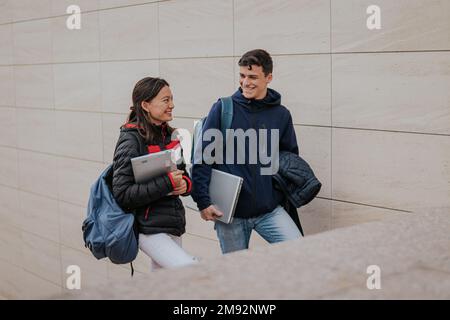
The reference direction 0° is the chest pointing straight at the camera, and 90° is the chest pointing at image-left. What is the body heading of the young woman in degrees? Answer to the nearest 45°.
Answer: approximately 315°

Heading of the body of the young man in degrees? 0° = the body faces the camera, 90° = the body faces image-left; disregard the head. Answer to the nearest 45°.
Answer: approximately 0°

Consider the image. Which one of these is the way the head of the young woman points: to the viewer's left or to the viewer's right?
to the viewer's right

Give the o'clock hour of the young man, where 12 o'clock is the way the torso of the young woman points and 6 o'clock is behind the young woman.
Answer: The young man is roughly at 10 o'clock from the young woman.
